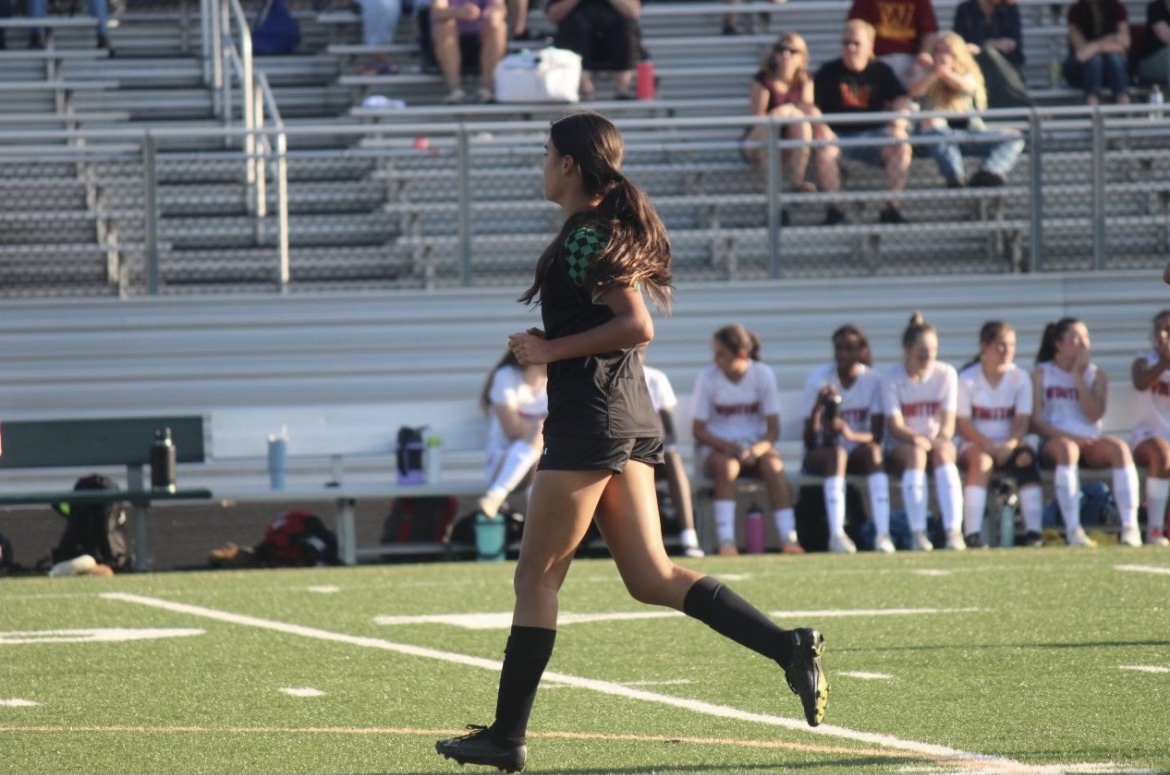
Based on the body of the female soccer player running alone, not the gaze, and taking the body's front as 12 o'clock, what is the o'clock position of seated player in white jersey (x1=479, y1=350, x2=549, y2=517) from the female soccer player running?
The seated player in white jersey is roughly at 3 o'clock from the female soccer player running.

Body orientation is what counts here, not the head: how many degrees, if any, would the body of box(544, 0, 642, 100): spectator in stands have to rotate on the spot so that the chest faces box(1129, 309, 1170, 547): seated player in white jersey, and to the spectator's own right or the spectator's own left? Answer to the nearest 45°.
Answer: approximately 45° to the spectator's own left

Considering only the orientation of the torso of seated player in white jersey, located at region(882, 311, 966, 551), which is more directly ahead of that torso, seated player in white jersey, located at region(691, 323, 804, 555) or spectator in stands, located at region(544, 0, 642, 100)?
the seated player in white jersey

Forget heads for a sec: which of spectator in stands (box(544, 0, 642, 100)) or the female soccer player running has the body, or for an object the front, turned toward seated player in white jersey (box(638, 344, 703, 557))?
the spectator in stands

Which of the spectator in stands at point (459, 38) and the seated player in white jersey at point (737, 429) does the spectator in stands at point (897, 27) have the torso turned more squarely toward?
the seated player in white jersey

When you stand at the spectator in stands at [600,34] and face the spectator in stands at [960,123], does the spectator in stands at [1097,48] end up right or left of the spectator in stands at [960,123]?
left

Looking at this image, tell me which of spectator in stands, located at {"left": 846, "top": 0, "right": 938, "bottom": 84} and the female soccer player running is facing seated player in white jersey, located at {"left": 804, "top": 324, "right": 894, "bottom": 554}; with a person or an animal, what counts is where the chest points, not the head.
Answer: the spectator in stands

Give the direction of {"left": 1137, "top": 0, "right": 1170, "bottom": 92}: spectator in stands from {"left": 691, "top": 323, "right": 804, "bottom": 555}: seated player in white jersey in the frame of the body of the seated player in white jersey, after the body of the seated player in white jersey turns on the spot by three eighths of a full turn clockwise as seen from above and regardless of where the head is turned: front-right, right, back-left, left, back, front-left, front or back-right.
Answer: right

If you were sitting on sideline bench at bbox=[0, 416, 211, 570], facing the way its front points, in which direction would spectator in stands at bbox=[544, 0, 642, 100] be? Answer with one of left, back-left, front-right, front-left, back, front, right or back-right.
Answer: back-left

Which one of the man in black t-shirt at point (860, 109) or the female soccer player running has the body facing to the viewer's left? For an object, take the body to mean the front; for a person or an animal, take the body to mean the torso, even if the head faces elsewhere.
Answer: the female soccer player running

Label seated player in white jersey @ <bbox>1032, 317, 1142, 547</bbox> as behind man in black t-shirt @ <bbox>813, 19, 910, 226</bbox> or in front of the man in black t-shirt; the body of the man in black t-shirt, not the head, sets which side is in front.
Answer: in front
